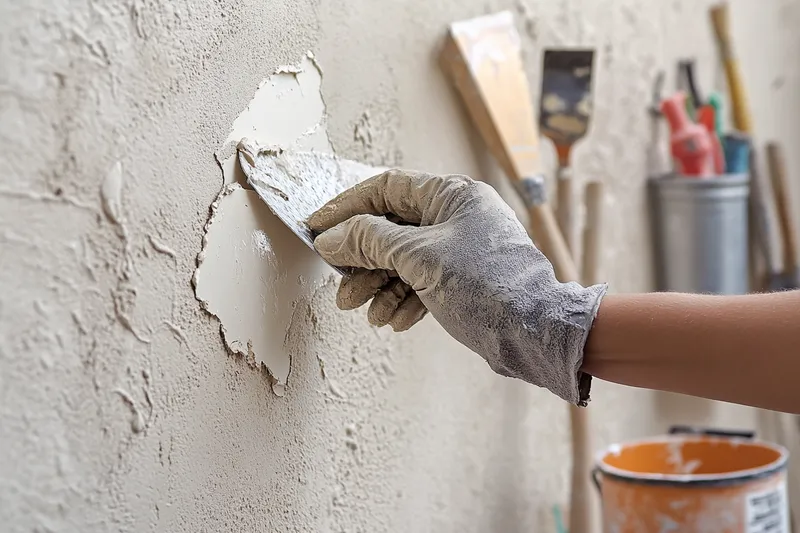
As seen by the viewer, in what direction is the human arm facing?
to the viewer's left

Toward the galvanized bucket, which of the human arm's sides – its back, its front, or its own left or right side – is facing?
right

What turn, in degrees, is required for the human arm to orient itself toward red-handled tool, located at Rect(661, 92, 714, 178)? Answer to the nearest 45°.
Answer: approximately 90° to its right
